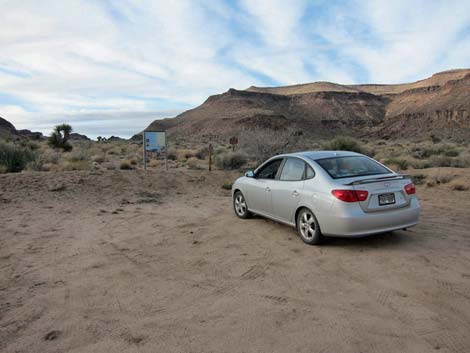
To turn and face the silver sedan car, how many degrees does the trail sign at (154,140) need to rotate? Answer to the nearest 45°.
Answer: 0° — it already faces it

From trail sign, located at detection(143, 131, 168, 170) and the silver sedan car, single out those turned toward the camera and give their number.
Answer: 1

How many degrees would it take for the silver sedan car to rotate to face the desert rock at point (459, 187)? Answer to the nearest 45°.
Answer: approximately 90° to its right

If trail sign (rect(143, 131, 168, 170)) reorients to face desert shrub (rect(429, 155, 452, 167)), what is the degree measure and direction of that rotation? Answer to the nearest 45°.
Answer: approximately 90° to its left

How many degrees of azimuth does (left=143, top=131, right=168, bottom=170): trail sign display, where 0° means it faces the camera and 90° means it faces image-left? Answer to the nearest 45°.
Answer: approximately 0°

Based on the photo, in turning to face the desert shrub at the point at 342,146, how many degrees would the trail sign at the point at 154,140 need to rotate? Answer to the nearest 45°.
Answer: approximately 90° to its left

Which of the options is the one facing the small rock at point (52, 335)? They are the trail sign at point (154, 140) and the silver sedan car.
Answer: the trail sign

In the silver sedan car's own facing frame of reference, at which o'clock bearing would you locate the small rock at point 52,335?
The small rock is roughly at 9 o'clock from the silver sedan car.

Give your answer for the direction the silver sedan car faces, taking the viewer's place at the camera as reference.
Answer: facing away from the viewer and to the left of the viewer

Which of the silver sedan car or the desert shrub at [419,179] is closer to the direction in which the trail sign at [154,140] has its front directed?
the silver sedan car

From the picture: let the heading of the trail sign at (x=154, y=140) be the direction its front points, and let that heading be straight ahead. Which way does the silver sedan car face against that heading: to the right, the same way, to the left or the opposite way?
the opposite way
